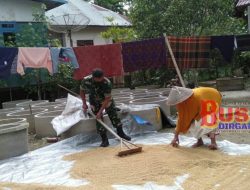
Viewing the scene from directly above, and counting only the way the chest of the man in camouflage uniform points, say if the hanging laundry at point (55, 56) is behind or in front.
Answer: behind

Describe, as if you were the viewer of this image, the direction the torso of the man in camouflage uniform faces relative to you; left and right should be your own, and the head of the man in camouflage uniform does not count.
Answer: facing the viewer

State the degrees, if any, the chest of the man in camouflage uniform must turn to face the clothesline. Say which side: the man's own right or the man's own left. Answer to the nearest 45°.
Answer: approximately 180°

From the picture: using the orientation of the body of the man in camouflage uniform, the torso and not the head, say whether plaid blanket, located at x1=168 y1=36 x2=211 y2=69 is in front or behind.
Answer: behind

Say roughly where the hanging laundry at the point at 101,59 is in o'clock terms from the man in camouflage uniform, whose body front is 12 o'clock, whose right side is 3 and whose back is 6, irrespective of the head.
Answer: The hanging laundry is roughly at 6 o'clock from the man in camouflage uniform.

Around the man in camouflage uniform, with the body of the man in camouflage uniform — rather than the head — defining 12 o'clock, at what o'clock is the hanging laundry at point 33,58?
The hanging laundry is roughly at 5 o'clock from the man in camouflage uniform.

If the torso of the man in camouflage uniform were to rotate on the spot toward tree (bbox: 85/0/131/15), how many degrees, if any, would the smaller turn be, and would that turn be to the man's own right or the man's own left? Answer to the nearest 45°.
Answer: approximately 180°

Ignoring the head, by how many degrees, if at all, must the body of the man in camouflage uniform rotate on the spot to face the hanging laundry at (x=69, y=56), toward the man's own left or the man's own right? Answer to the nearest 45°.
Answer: approximately 180°

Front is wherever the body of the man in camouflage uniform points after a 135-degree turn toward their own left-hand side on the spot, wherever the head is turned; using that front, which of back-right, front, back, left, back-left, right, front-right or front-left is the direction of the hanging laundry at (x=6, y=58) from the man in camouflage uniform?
left

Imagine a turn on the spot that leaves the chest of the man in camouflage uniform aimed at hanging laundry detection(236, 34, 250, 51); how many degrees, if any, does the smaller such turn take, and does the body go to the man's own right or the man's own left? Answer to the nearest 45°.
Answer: approximately 135° to the man's own left
